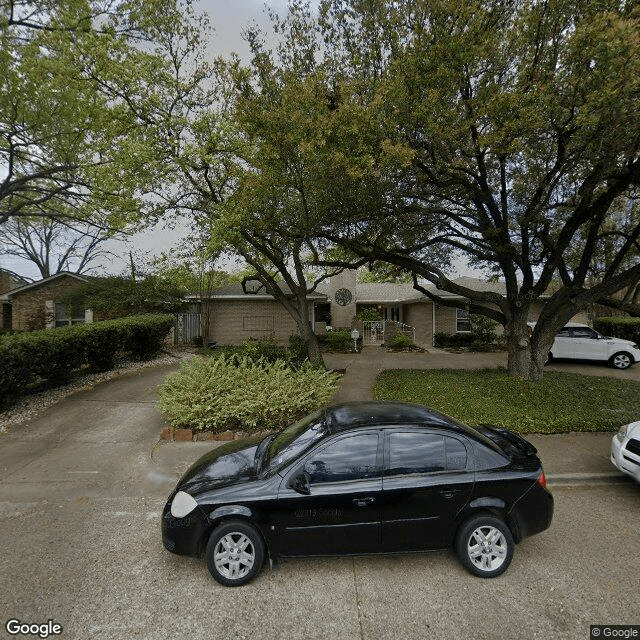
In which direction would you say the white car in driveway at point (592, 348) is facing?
to the viewer's right

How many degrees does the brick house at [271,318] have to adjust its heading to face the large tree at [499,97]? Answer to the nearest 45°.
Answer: approximately 45° to its left

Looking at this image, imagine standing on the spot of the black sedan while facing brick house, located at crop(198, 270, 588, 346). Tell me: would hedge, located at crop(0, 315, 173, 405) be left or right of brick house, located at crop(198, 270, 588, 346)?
left

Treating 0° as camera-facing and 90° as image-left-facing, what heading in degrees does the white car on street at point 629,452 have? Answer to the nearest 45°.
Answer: approximately 45°

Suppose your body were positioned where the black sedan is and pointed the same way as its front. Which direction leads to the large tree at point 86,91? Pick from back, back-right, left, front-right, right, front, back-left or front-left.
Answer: front-right

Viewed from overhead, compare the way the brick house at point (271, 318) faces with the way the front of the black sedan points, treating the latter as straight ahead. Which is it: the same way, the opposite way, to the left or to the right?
to the left

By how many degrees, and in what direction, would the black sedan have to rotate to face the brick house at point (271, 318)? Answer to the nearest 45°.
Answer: approximately 90° to its right

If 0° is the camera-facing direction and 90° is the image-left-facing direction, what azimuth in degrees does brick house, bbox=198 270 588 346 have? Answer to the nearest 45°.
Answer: approximately 0°

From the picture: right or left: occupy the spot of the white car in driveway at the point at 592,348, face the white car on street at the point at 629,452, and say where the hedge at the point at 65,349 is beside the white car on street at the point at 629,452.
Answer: right

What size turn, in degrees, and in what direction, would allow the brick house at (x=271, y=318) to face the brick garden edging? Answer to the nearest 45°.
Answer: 0° — it already faces it

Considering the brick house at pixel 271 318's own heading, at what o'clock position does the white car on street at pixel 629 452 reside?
The white car on street is roughly at 11 o'clock from the brick house.

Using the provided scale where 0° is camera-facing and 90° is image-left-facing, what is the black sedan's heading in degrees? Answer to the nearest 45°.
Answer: approximately 90°
